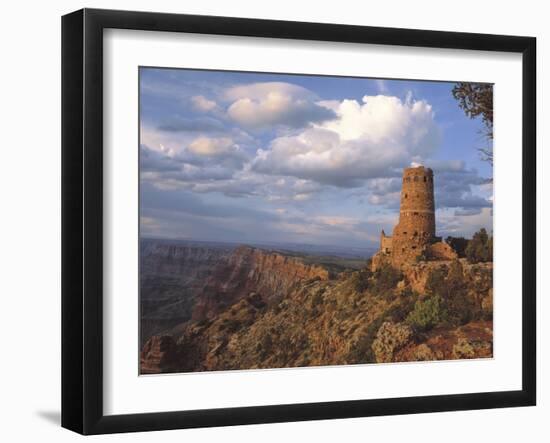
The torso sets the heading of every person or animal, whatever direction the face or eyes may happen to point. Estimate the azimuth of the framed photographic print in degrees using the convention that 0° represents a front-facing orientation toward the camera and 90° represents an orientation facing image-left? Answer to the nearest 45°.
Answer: approximately 315°
